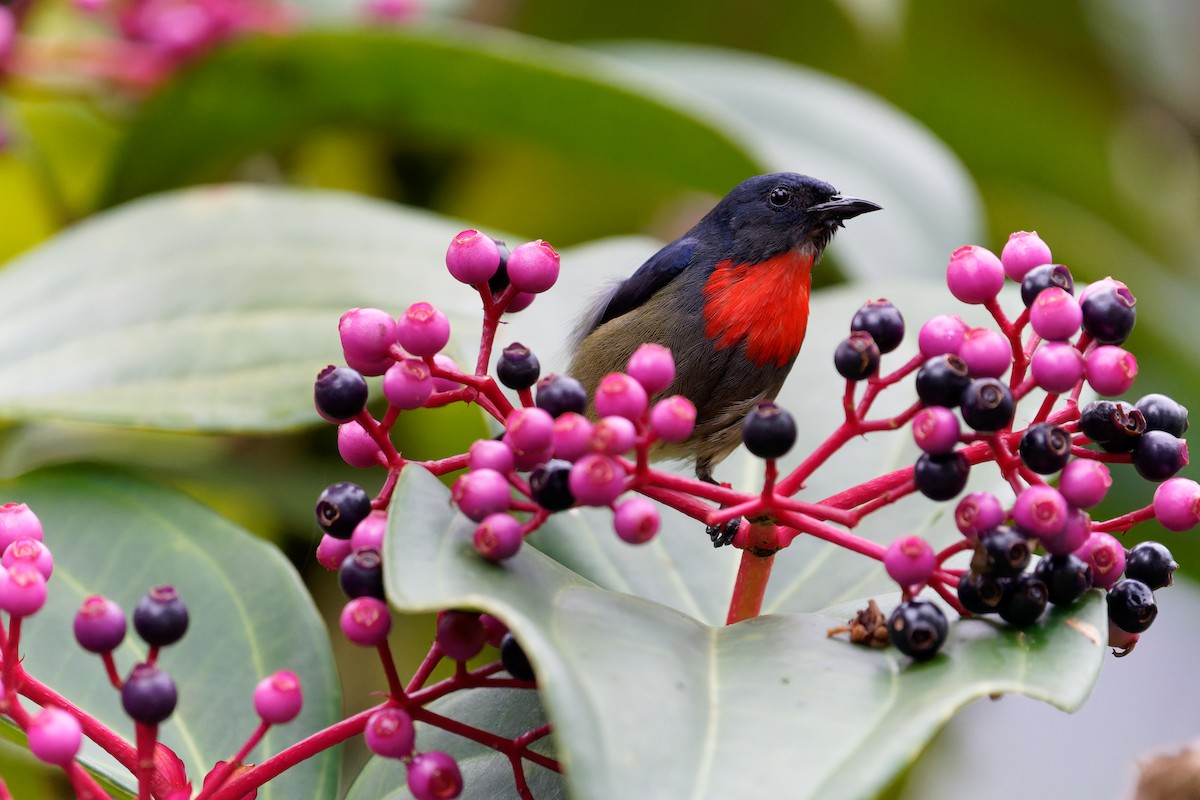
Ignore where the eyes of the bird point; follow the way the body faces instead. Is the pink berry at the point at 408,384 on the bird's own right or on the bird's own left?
on the bird's own right

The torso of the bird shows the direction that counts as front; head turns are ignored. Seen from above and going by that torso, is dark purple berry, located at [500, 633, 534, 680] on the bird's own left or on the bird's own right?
on the bird's own right

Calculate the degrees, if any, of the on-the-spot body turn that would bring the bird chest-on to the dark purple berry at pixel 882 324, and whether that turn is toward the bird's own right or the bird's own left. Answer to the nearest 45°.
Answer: approximately 45° to the bird's own left

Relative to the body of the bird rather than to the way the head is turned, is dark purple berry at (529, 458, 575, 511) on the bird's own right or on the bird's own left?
on the bird's own right

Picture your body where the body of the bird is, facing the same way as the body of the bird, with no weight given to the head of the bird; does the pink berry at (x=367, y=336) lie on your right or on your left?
on your right

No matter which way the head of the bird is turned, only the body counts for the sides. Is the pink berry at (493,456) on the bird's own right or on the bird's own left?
on the bird's own right

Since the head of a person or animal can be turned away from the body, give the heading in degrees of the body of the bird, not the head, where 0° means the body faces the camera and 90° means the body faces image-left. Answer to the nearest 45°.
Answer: approximately 315°
